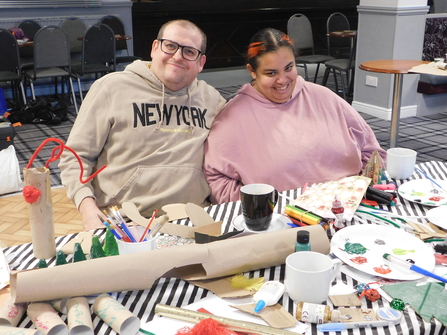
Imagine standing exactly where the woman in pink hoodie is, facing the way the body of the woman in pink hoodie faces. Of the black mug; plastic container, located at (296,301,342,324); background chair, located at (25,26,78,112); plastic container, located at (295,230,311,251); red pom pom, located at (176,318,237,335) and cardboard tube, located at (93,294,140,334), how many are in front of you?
5

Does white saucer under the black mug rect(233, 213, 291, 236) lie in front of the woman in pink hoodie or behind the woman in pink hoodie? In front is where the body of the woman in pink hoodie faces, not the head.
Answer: in front

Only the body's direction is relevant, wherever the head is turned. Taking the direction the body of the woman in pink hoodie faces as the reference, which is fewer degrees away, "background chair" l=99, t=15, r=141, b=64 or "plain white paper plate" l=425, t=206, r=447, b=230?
the plain white paper plate

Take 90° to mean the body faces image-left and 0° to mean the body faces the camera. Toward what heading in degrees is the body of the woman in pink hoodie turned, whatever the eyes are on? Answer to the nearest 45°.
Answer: approximately 0°

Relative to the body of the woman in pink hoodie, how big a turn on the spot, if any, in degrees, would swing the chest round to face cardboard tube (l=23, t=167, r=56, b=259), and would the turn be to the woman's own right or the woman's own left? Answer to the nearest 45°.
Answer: approximately 45° to the woman's own right

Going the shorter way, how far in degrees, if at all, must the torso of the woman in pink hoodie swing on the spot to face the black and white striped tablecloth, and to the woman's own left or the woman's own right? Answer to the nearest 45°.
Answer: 0° — they already face it

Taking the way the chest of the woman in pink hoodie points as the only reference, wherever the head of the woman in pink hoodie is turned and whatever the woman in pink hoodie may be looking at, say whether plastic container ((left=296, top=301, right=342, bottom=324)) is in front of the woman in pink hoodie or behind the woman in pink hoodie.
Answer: in front

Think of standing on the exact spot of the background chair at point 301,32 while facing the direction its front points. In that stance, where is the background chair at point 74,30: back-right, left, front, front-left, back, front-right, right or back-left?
back-right
